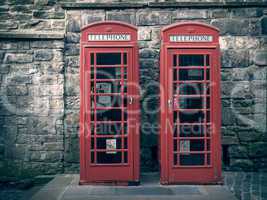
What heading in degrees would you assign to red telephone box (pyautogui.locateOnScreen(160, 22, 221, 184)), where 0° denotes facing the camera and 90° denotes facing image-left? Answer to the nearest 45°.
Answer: approximately 0°
